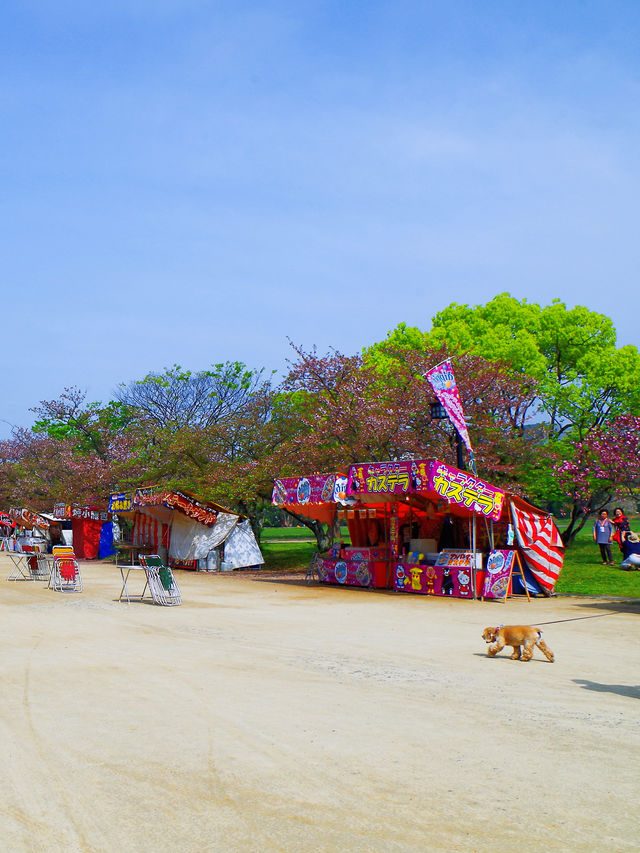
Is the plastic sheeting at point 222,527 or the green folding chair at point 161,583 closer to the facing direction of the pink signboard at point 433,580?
the green folding chair

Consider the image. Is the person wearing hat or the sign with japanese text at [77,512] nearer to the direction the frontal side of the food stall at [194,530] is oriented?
the person wearing hat

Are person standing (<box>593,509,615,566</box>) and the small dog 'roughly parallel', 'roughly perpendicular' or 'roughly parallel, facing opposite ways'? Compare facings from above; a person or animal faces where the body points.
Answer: roughly perpendicular

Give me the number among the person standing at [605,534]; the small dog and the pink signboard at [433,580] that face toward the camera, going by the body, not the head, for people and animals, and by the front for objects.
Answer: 2

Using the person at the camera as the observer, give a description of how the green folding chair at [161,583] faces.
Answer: facing the viewer and to the right of the viewer

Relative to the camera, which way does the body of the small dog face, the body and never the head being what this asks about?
to the viewer's left

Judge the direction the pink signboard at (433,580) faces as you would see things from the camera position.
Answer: facing the viewer

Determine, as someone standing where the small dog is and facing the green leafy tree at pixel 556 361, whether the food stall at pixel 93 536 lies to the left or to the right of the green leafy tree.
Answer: left

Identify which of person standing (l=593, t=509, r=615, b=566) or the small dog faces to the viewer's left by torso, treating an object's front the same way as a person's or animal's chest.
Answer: the small dog

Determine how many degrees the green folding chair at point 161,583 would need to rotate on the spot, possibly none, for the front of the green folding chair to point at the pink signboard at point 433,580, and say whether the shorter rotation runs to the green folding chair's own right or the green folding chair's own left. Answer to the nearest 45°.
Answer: approximately 45° to the green folding chair's own left

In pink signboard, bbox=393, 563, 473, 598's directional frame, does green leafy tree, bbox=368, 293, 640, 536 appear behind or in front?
behind

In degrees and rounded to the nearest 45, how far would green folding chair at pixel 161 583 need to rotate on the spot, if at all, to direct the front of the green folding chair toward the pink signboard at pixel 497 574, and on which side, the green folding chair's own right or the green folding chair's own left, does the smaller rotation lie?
approximately 45° to the green folding chair's own left

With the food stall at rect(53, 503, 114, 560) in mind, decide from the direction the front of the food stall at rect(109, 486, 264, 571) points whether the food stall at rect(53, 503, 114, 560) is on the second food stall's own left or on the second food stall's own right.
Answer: on the second food stall's own right

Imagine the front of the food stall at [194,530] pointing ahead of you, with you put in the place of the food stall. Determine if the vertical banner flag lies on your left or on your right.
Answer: on your left

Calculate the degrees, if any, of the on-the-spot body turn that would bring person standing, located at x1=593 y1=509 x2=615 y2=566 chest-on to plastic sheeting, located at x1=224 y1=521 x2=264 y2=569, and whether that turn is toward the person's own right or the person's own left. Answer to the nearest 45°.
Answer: approximately 90° to the person's own right
